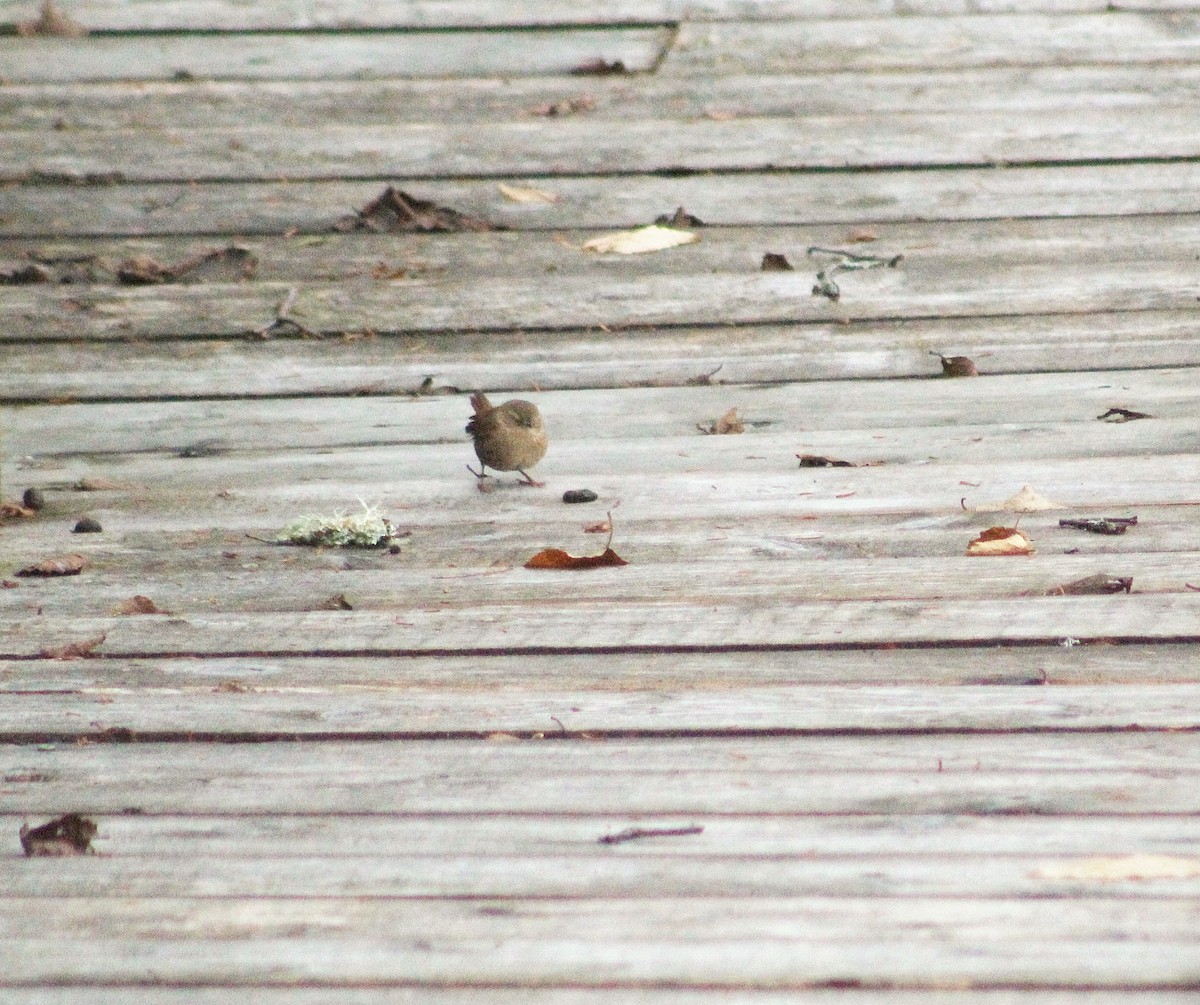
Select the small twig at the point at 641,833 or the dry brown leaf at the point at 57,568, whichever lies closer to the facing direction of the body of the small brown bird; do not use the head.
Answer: the small twig

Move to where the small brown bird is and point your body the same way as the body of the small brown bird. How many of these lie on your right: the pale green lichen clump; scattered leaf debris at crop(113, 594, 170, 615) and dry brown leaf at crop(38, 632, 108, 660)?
3

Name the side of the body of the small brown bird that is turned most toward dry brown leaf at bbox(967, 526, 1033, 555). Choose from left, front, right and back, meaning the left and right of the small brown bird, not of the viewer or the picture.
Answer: front

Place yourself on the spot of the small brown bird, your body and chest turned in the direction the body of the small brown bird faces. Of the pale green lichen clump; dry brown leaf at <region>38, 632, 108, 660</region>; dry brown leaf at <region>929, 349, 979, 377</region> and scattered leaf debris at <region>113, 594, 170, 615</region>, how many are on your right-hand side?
3

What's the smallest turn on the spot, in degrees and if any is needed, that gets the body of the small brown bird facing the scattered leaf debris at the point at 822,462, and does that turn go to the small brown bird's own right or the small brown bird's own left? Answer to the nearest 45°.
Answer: approximately 45° to the small brown bird's own left

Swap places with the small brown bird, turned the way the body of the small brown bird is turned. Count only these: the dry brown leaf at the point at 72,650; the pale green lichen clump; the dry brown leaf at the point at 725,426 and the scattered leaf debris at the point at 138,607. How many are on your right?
3

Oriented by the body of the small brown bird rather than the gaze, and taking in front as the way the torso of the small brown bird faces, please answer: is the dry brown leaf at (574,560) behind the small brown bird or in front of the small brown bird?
in front

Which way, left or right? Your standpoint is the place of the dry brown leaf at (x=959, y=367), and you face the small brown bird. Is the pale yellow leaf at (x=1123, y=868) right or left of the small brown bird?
left
